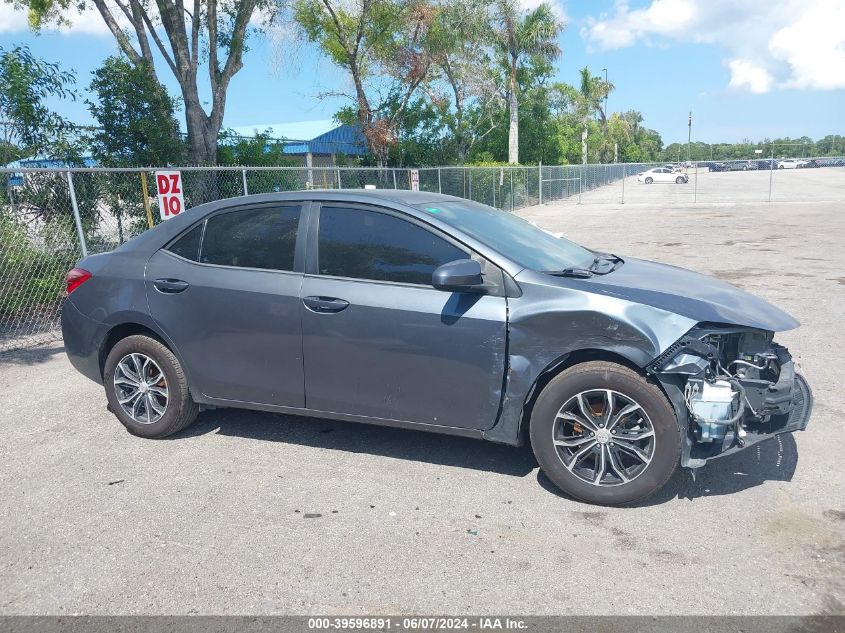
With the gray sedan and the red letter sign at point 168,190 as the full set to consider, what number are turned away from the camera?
0

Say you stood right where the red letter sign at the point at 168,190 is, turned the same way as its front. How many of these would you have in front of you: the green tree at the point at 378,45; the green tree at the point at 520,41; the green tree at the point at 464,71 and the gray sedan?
1

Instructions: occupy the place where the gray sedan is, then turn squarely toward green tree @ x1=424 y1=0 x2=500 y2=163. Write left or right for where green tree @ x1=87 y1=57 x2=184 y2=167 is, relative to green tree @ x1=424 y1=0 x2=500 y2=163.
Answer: left

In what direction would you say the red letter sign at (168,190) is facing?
toward the camera

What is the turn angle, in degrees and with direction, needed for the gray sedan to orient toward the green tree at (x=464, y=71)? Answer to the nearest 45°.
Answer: approximately 135° to its left

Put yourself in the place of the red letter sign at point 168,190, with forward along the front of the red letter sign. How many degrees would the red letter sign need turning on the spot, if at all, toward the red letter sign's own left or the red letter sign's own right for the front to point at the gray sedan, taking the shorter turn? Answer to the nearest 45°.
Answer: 0° — it already faces it

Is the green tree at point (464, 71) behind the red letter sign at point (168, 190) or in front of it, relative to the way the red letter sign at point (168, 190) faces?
behind

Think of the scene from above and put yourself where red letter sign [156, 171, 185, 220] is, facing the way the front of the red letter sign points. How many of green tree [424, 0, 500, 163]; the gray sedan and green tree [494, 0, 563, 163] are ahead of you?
1

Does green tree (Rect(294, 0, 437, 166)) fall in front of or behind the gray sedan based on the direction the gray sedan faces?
behind

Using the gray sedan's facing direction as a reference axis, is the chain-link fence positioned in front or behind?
behind

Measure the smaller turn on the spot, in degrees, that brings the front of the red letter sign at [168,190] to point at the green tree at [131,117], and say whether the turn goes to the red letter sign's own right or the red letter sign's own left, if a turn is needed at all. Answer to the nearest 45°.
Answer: approximately 180°

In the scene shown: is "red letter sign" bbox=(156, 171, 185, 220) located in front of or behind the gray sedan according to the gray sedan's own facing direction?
behind

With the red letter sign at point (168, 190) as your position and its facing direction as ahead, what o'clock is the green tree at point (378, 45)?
The green tree is roughly at 7 o'clock from the red letter sign.

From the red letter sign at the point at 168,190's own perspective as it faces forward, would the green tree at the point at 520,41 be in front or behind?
behind

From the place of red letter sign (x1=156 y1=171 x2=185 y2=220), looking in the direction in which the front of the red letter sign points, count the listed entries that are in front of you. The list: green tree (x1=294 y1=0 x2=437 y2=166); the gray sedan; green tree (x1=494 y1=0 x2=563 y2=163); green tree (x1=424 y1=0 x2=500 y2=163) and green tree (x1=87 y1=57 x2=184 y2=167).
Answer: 1
